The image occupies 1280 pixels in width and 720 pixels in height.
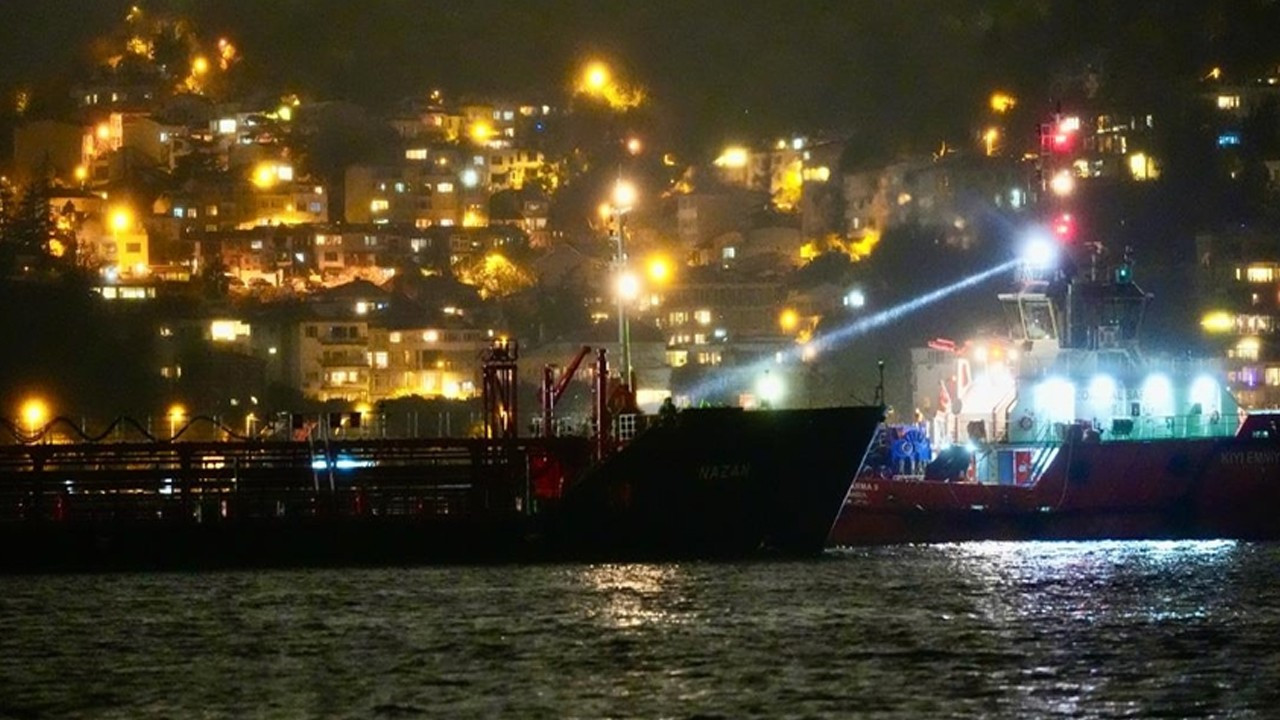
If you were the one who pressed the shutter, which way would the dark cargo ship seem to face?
facing to the right of the viewer
